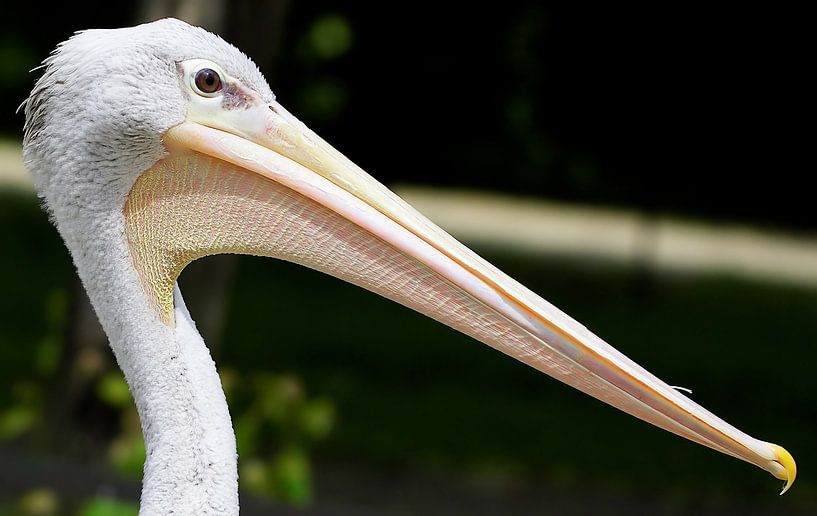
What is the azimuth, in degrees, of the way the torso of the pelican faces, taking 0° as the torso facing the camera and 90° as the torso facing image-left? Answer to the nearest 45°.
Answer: approximately 270°
